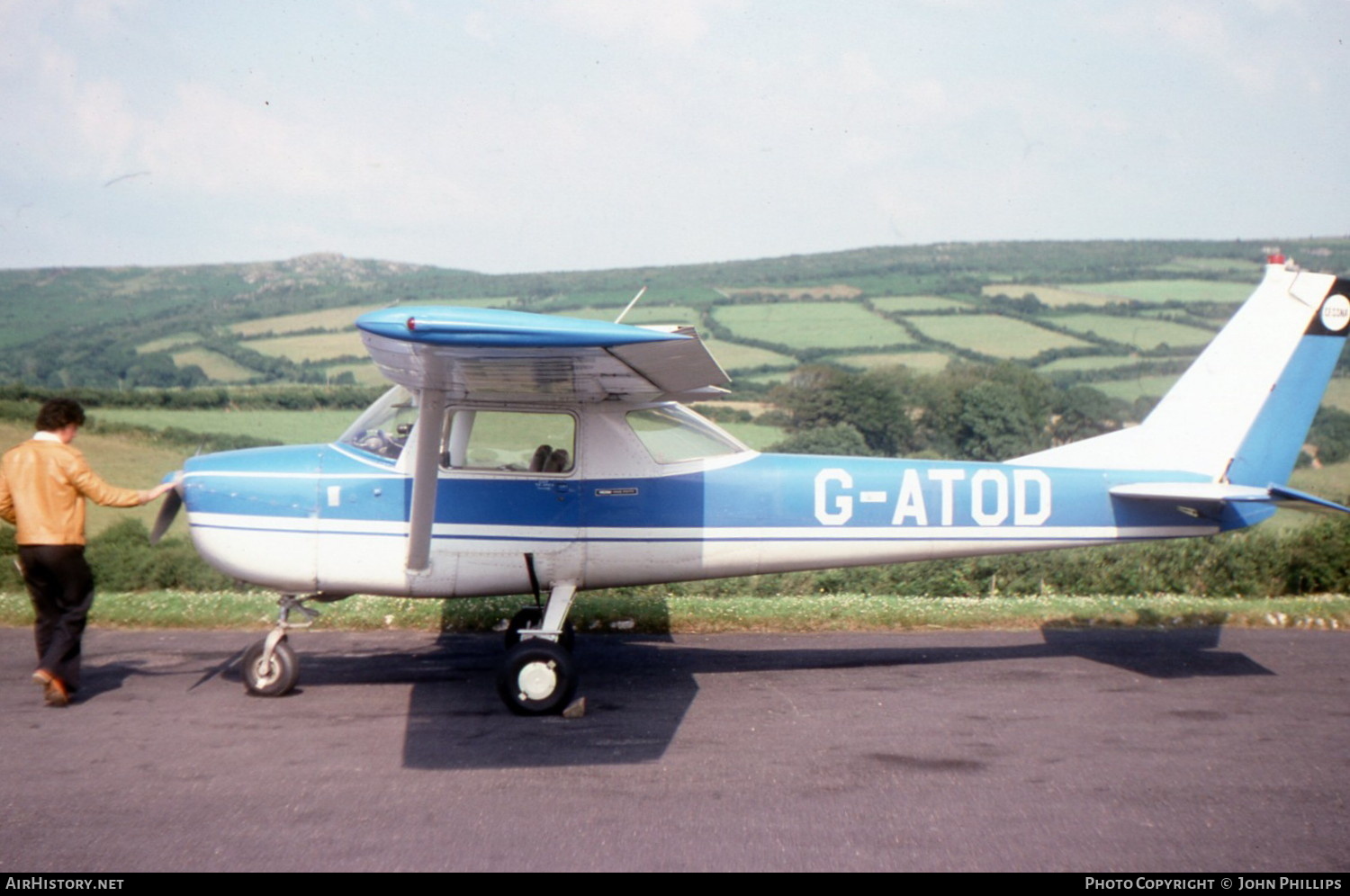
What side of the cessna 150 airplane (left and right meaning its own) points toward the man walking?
front

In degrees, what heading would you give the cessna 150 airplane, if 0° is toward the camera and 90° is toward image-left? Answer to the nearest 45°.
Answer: approximately 90°
